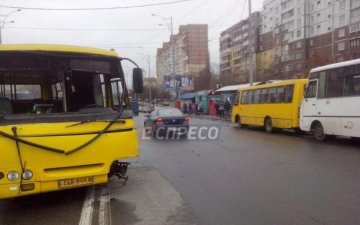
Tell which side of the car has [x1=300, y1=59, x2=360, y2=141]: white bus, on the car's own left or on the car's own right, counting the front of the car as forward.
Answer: on the car's own right

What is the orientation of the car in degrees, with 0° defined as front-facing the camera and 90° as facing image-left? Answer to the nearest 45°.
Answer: approximately 180°

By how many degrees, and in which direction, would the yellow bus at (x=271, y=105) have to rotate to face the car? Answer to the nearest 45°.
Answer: approximately 90° to its left

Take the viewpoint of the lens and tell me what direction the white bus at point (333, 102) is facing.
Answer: facing away from the viewer and to the left of the viewer

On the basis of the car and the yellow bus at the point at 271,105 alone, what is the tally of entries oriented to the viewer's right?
0

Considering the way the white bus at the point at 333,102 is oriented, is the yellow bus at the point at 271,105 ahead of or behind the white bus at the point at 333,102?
ahead

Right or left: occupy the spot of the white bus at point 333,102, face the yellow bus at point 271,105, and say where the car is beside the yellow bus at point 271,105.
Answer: left

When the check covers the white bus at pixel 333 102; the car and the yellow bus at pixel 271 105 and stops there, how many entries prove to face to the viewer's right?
0

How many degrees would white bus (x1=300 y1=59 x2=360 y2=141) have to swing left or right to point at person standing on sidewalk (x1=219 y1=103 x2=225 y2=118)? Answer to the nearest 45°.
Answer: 0° — it already faces them

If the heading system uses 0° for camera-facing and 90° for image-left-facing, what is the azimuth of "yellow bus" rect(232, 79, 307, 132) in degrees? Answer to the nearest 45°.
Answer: approximately 135°

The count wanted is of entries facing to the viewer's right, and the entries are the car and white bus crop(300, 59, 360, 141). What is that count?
0
